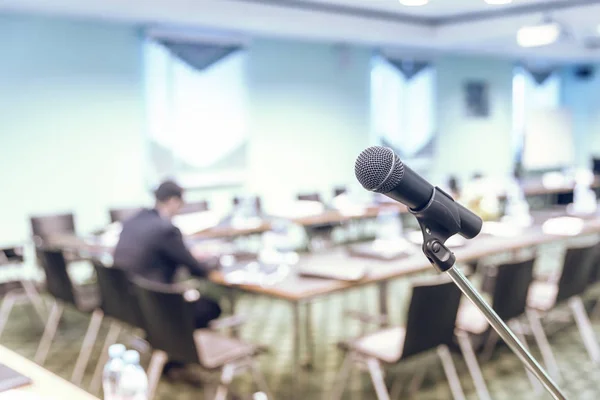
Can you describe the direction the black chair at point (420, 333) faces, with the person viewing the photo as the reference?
facing away from the viewer and to the left of the viewer

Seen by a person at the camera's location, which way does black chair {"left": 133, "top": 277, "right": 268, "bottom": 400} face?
facing away from the viewer and to the right of the viewer

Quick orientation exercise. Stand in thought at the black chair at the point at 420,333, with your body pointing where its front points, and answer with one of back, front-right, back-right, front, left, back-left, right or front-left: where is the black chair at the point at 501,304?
right

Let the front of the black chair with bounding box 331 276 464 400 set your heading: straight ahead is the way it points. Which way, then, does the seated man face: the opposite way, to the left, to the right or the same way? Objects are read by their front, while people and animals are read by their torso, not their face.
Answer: to the right

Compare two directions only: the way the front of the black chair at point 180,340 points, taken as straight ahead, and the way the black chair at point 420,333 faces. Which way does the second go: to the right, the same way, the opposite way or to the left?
to the left

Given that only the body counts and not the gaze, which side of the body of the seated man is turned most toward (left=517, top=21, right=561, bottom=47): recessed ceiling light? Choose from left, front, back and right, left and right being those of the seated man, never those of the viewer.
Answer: front

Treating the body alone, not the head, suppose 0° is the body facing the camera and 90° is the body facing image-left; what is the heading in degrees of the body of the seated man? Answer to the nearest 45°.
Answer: approximately 225°

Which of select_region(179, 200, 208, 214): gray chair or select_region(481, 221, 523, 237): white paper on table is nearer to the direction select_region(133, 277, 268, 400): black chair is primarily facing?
the white paper on table

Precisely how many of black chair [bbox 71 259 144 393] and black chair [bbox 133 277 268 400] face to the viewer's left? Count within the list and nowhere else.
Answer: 0

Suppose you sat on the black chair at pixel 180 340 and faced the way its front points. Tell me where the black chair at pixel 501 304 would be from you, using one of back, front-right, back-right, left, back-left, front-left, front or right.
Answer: front-right

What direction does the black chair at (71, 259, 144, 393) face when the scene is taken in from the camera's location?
facing away from the viewer and to the right of the viewer

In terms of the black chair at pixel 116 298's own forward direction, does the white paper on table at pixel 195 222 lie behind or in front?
in front

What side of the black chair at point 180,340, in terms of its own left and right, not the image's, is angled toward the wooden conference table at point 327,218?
front

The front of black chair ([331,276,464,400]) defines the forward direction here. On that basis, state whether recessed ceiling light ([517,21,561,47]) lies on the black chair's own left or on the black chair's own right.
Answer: on the black chair's own right
